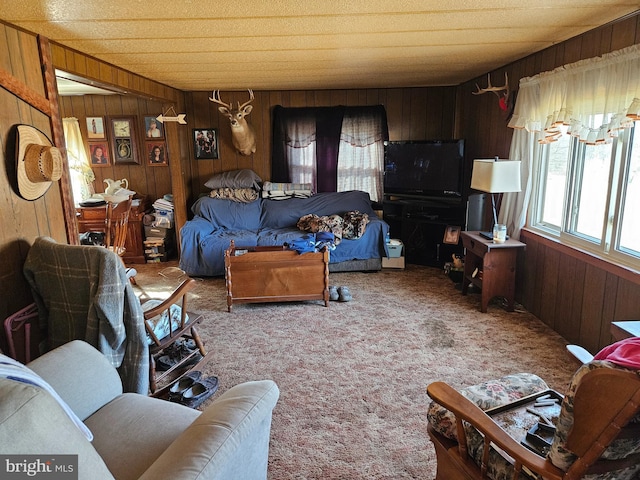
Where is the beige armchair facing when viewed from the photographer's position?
facing away from the viewer and to the right of the viewer

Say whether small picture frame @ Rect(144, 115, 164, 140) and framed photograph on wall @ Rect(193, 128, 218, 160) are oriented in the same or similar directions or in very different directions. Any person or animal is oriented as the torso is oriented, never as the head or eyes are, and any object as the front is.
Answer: same or similar directions

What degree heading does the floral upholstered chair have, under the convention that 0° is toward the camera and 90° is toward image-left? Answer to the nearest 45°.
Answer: approximately 135°

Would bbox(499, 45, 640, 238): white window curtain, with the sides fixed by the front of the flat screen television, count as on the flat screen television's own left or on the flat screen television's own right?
on the flat screen television's own left

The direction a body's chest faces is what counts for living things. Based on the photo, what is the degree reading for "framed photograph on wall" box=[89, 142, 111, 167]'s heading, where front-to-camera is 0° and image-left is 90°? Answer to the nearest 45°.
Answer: approximately 0°

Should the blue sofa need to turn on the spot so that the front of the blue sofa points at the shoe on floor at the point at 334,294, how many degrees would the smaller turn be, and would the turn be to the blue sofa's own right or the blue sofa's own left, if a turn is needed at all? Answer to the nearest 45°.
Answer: approximately 45° to the blue sofa's own left

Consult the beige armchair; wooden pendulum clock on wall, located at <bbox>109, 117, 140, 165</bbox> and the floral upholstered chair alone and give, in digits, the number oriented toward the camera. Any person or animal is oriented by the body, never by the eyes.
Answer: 1

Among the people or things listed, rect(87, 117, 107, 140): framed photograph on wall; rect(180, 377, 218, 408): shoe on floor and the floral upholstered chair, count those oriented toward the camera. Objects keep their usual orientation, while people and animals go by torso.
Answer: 1

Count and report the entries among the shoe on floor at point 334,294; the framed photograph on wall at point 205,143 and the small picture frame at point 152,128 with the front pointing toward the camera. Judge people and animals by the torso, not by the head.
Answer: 3

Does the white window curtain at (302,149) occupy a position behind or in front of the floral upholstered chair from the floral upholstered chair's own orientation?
in front

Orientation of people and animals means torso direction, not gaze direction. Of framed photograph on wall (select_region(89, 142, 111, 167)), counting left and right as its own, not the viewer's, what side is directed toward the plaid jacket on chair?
front

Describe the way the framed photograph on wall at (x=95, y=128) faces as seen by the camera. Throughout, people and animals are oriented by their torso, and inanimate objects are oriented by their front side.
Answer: facing the viewer

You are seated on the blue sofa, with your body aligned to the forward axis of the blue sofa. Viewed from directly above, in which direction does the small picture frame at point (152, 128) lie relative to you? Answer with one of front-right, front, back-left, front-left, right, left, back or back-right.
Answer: back-right

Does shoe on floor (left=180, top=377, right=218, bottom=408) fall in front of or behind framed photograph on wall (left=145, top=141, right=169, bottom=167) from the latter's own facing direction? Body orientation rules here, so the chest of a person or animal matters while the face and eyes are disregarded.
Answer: in front

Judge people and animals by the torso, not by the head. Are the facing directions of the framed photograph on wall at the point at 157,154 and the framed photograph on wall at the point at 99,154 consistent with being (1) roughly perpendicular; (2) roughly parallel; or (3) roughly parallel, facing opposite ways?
roughly parallel

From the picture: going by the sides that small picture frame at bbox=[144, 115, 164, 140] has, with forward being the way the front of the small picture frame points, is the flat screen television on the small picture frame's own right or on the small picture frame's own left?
on the small picture frame's own left

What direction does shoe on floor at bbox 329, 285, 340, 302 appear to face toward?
toward the camera

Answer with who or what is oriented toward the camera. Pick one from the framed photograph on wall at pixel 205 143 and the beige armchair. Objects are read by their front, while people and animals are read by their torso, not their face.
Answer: the framed photograph on wall
